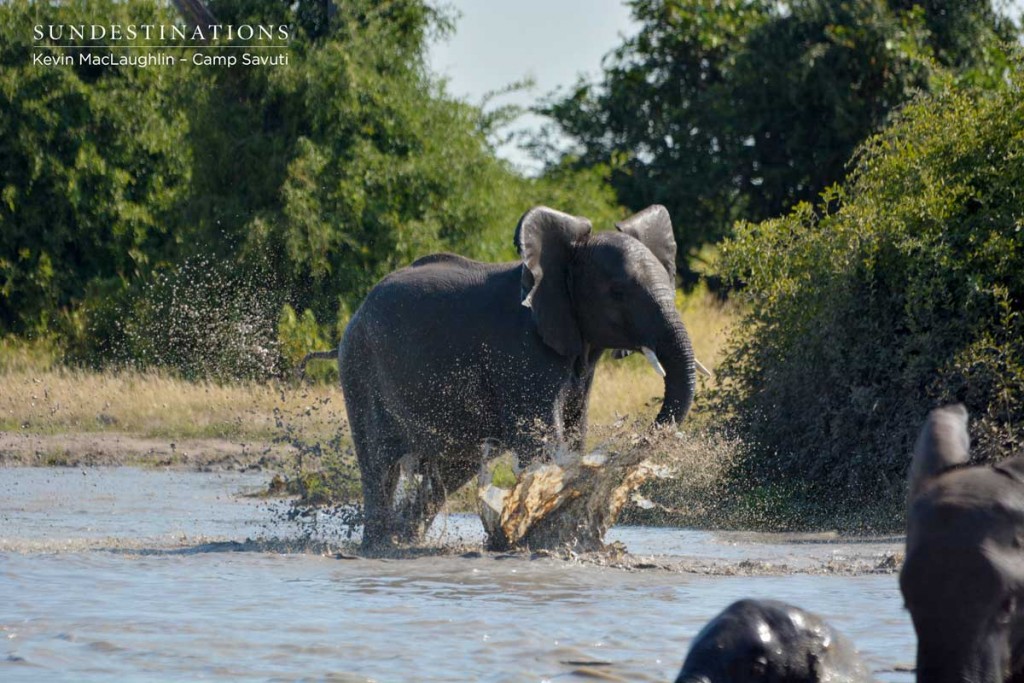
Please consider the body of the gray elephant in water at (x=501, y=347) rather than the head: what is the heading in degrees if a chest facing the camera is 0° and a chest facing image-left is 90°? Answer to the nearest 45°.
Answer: approximately 270°

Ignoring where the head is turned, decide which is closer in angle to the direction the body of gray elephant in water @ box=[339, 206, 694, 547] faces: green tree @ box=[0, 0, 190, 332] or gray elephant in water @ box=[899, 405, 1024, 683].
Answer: the gray elephant in water

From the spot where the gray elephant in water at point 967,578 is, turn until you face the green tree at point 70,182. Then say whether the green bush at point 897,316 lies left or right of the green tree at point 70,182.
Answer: right

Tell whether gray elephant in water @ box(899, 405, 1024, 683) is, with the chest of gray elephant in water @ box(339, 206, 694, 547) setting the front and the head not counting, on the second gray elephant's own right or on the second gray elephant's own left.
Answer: on the second gray elephant's own right

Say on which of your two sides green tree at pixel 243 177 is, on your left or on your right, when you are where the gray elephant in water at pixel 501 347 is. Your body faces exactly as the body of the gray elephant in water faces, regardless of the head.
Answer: on your left

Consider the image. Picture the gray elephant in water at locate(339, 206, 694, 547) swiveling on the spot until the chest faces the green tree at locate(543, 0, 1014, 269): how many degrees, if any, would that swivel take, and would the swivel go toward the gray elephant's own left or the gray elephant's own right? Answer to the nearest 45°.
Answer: approximately 90° to the gray elephant's own left
